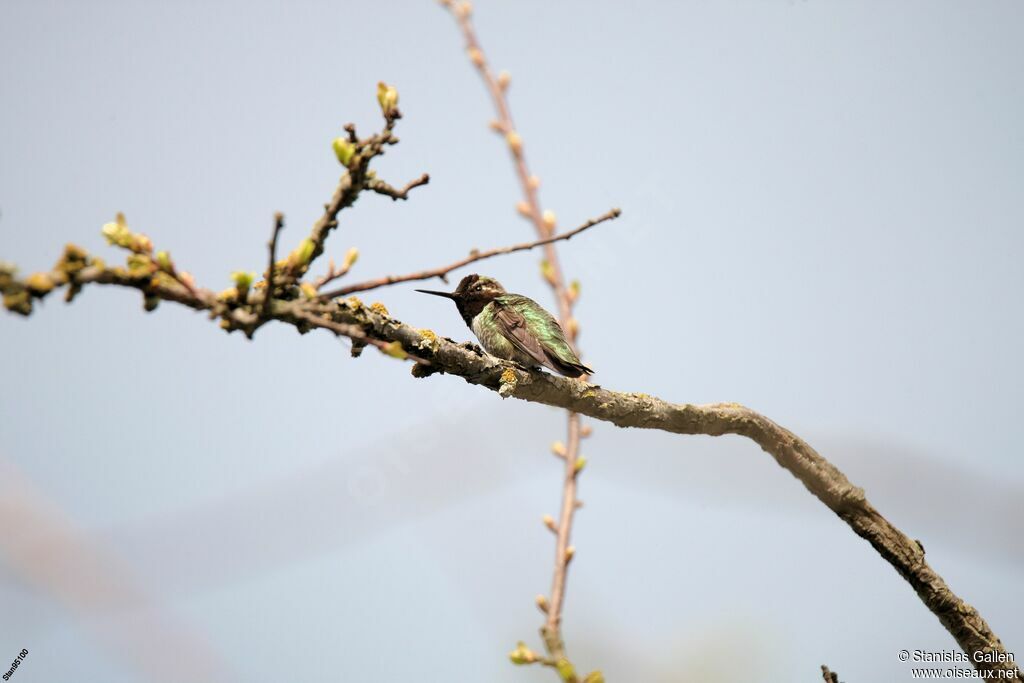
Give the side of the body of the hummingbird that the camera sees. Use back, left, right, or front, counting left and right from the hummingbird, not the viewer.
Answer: left
